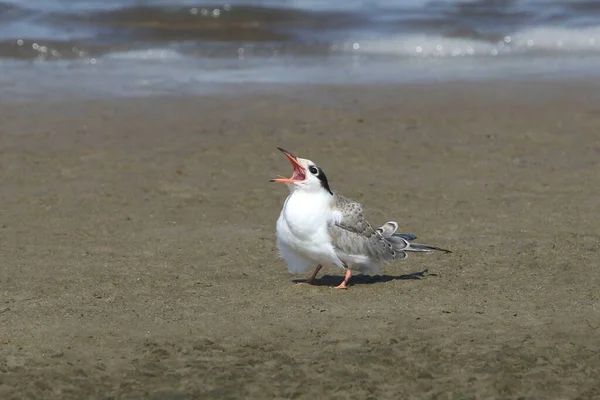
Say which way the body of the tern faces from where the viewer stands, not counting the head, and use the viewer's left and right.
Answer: facing the viewer and to the left of the viewer
